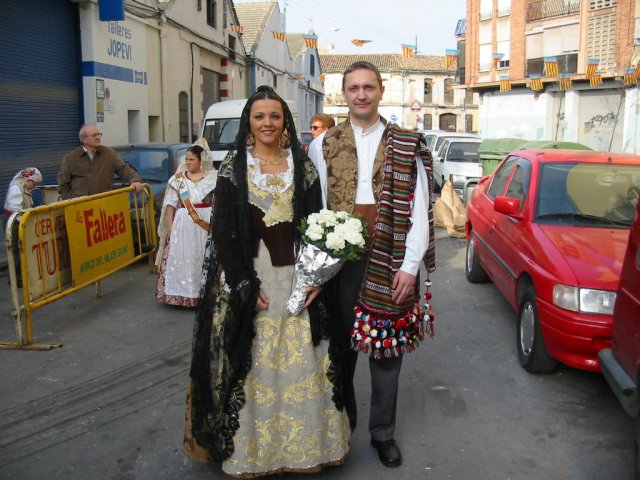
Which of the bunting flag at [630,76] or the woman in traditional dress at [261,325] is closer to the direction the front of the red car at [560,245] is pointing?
the woman in traditional dress

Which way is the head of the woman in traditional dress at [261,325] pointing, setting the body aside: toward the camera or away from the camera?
toward the camera

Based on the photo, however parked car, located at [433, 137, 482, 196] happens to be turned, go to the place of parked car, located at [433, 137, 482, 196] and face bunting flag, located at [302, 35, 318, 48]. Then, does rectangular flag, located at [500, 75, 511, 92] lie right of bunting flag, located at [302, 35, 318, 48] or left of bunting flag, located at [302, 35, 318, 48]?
right

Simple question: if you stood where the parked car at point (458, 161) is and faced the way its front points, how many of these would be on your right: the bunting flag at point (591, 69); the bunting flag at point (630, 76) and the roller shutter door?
1

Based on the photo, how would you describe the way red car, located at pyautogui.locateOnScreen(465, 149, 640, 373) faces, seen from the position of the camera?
facing the viewer and to the right of the viewer

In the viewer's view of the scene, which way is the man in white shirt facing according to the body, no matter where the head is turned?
toward the camera

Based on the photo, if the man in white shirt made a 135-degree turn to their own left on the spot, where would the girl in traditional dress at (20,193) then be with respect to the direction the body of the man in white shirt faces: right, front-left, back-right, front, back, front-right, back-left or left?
left

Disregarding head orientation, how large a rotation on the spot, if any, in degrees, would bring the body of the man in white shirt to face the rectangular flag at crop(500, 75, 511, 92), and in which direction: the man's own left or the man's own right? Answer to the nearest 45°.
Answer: approximately 180°

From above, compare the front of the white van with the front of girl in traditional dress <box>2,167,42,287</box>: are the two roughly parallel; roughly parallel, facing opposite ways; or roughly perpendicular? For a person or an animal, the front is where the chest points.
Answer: roughly perpendicular

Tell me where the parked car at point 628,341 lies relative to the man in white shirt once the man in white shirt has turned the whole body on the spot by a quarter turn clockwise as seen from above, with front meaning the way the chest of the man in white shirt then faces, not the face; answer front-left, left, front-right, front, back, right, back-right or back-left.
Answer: back

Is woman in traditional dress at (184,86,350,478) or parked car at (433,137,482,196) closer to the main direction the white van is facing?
the woman in traditional dress

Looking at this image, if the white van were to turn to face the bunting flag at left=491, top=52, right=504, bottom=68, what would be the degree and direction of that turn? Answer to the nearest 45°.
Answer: approximately 180°

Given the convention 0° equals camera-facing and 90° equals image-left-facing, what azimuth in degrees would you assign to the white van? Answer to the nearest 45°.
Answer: approximately 45°

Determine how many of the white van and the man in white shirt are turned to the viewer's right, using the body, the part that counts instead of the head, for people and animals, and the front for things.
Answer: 0

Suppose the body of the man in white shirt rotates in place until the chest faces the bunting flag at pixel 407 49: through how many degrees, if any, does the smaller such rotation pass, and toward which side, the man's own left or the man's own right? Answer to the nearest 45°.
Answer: approximately 180°

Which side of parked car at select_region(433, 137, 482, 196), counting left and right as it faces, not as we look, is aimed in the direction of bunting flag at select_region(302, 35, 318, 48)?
back

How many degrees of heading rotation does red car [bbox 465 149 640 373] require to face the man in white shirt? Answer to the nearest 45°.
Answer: approximately 45° to its right

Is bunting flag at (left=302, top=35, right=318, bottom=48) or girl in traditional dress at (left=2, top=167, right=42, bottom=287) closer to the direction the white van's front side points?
the girl in traditional dress
